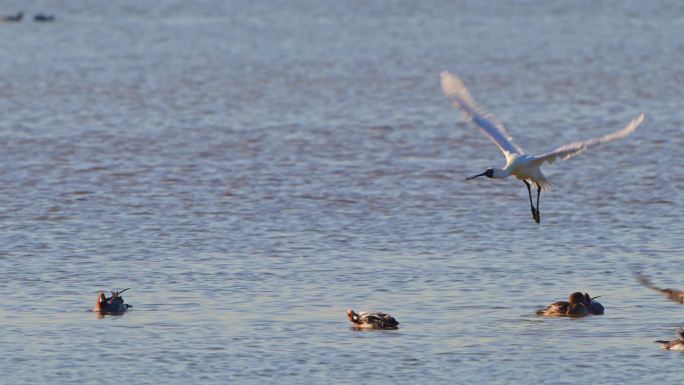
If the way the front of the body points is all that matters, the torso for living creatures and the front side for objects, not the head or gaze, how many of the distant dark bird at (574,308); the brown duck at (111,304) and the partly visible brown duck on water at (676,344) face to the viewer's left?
1

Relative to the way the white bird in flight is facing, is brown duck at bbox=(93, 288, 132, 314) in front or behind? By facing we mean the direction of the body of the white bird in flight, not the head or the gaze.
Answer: in front

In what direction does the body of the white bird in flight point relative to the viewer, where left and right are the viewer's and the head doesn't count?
facing the viewer and to the left of the viewer

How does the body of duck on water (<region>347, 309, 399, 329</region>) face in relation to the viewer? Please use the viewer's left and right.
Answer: facing to the left of the viewer

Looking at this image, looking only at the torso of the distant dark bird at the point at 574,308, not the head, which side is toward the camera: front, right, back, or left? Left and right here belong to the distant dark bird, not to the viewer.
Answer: right
